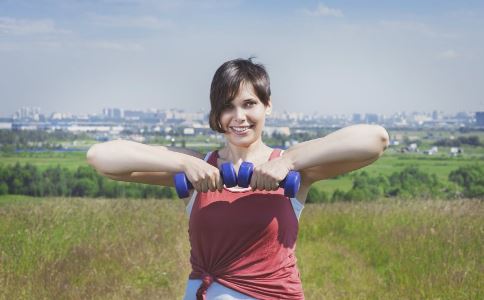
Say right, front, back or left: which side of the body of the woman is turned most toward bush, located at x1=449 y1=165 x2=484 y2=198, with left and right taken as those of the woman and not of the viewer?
back

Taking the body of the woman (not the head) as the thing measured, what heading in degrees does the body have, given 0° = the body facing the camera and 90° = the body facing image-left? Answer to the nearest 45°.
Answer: approximately 0°
